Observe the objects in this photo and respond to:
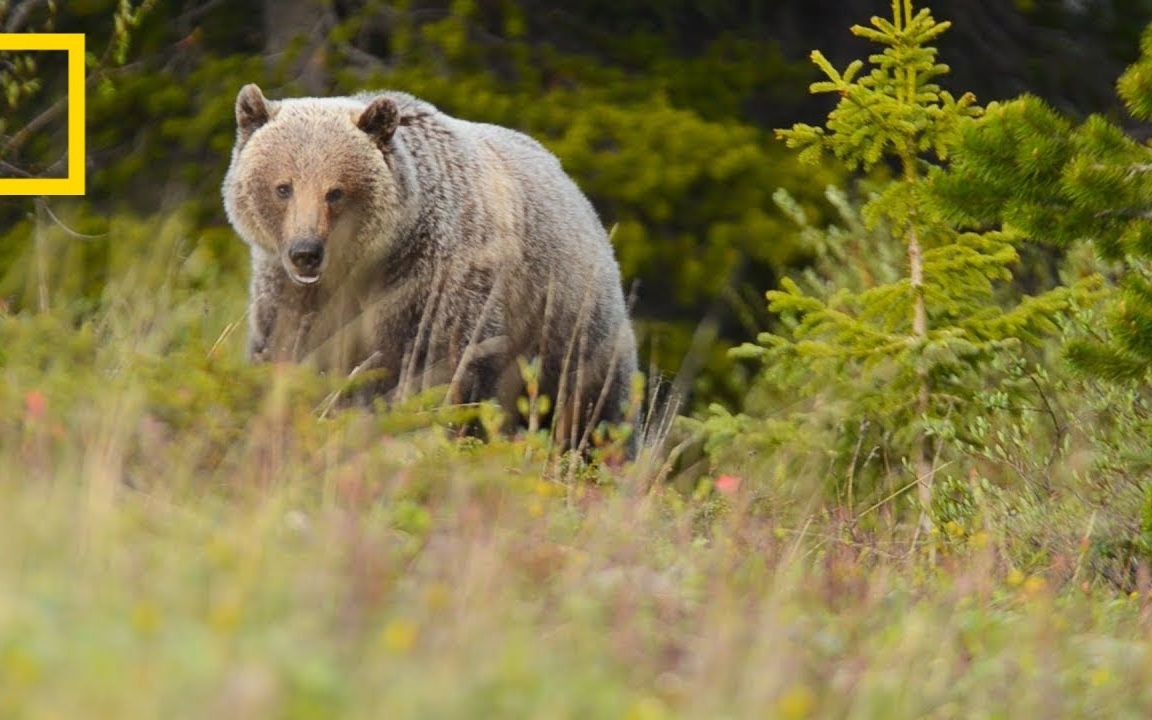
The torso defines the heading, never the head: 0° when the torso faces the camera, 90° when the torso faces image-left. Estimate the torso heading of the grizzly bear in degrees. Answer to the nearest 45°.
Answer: approximately 45°

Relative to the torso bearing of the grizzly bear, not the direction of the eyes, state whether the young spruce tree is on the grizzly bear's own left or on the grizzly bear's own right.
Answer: on the grizzly bear's own left
